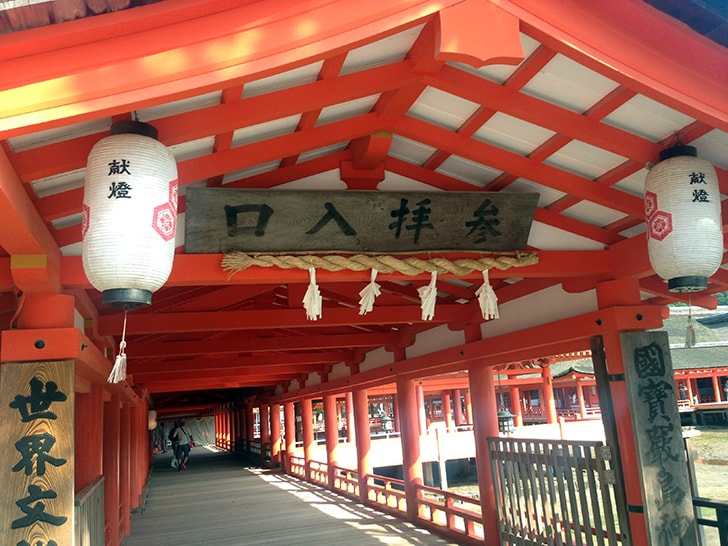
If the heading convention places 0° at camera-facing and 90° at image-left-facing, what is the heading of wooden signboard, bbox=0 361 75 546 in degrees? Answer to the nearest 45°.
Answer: approximately 0°

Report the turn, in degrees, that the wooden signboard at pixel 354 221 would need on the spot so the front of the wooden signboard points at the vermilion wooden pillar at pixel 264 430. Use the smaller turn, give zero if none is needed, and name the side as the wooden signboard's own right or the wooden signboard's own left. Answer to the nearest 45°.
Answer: approximately 180°

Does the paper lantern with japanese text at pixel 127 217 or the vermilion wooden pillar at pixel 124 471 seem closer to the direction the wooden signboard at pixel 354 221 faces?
the paper lantern with japanese text

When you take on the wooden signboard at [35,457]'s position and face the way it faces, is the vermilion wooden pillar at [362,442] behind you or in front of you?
behind

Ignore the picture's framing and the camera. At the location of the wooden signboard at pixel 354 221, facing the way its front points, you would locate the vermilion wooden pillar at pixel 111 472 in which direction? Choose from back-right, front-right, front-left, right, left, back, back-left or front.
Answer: back-right

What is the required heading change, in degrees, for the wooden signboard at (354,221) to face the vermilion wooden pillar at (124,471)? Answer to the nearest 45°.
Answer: approximately 135° to its right

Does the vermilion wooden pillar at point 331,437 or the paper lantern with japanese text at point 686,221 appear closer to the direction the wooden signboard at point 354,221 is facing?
the paper lantern with japanese text

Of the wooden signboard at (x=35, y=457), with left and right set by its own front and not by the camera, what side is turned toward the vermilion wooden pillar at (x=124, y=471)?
back

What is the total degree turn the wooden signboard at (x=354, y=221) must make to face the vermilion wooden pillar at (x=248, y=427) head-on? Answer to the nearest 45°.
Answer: approximately 180°

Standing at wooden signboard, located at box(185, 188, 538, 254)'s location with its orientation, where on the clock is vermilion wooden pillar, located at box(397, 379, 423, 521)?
The vermilion wooden pillar is roughly at 6 o'clock from the wooden signboard.

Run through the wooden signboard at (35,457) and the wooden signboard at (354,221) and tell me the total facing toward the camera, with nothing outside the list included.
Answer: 2

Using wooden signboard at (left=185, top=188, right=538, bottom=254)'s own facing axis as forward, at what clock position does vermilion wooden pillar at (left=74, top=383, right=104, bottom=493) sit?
The vermilion wooden pillar is roughly at 4 o'clock from the wooden signboard.

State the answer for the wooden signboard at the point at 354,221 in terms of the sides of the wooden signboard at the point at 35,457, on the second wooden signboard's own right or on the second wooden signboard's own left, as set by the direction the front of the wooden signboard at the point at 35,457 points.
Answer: on the second wooden signboard's own left
